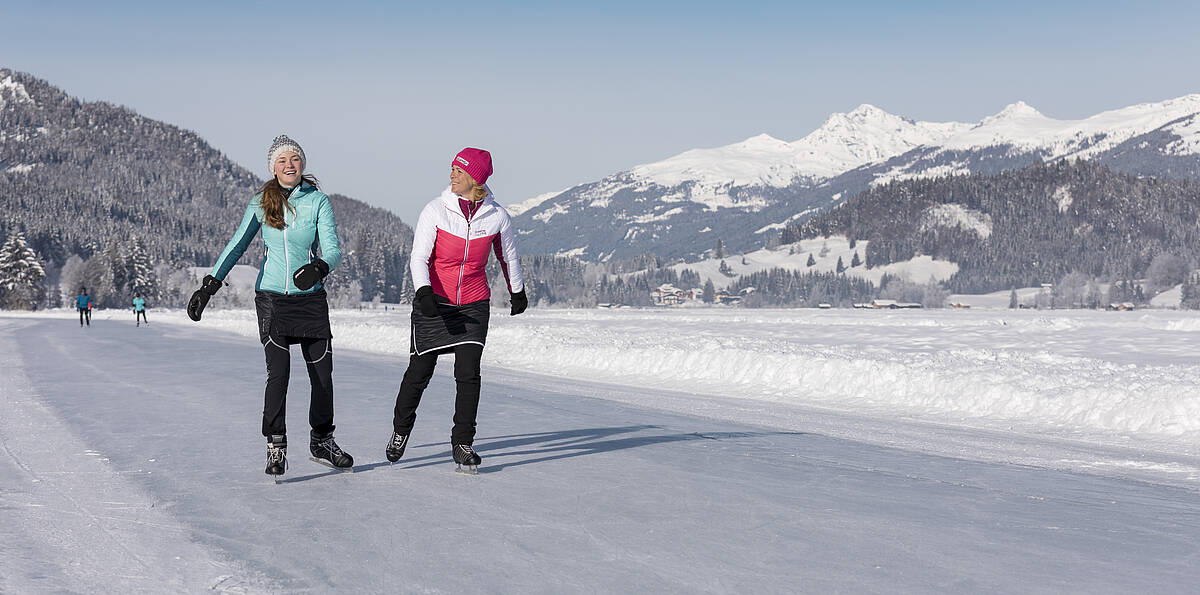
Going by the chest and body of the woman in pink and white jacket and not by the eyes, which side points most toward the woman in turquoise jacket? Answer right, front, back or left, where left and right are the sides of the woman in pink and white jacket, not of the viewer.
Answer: right

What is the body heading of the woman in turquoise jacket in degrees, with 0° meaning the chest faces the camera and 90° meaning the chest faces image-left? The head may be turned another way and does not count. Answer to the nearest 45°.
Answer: approximately 0°

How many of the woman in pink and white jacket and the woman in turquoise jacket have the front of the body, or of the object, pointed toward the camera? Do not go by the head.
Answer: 2

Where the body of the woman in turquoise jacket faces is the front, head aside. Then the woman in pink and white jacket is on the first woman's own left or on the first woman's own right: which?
on the first woman's own left

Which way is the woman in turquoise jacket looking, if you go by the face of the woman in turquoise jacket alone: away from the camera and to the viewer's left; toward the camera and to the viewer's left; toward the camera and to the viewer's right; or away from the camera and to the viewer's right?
toward the camera and to the viewer's right

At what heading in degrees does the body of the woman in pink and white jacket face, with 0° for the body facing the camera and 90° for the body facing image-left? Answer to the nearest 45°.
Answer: approximately 0°
